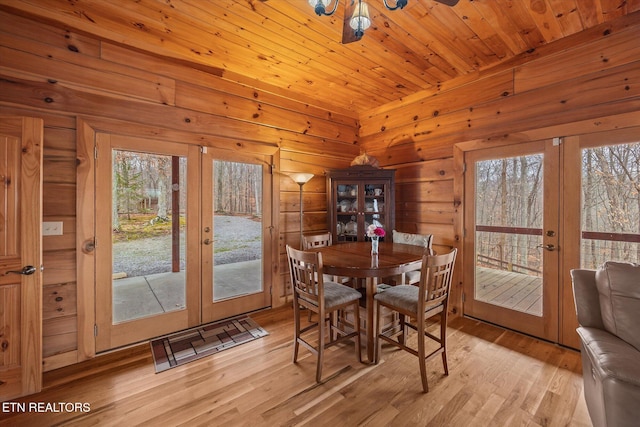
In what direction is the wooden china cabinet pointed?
toward the camera

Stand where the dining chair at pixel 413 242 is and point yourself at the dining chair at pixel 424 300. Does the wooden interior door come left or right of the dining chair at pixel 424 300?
right

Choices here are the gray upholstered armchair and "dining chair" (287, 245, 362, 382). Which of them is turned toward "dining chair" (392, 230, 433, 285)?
"dining chair" (287, 245, 362, 382)

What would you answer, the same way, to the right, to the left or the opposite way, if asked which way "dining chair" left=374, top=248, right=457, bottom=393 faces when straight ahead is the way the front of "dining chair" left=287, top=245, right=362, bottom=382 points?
to the left

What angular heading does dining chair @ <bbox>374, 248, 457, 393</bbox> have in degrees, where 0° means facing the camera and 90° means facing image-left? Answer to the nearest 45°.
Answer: approximately 135°

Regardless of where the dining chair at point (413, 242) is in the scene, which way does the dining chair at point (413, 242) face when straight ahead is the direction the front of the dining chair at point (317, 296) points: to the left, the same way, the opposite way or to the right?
the opposite way

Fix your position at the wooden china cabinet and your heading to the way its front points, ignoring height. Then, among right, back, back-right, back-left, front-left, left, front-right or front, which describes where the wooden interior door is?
front-right

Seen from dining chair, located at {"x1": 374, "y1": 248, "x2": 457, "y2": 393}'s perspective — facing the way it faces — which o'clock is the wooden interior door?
The wooden interior door is roughly at 10 o'clock from the dining chair.

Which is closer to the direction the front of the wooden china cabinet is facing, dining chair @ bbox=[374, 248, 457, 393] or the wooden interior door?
the dining chair

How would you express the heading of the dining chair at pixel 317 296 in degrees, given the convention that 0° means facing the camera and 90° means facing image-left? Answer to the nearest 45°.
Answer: approximately 225°

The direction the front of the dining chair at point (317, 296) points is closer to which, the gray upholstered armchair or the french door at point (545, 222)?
the french door

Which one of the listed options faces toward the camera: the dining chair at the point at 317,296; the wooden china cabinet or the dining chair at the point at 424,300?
the wooden china cabinet

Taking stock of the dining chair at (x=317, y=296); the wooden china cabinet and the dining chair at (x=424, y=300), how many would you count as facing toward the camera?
1
